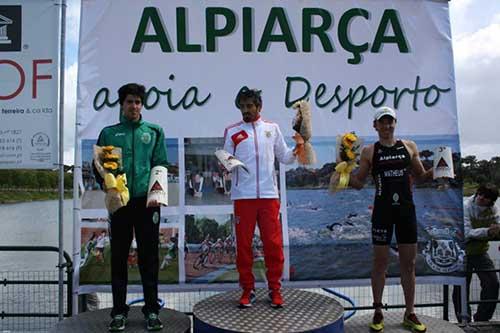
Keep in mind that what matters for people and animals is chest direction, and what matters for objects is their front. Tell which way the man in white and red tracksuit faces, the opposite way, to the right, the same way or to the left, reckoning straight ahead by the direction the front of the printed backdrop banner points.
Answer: the same way

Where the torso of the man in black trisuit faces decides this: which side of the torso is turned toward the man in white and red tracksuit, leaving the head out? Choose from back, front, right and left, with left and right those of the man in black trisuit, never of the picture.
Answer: right

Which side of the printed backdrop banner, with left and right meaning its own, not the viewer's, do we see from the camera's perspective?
front

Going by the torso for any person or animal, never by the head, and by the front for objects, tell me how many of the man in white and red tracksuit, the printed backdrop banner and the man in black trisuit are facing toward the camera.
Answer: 3

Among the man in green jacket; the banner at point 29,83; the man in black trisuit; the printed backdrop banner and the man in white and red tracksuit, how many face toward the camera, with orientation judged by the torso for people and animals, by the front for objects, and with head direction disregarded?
5

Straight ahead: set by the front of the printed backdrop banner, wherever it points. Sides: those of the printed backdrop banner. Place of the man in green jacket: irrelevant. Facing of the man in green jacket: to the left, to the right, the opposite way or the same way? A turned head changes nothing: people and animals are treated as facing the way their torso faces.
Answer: the same way

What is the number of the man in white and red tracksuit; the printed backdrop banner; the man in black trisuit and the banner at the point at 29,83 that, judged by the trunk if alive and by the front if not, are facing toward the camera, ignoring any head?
4

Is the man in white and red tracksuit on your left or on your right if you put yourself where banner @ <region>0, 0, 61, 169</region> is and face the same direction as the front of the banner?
on your left

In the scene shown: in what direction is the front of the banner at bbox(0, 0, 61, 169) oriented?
toward the camera

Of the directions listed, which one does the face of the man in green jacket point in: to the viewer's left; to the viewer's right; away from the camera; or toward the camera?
toward the camera

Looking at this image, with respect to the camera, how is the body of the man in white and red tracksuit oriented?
toward the camera

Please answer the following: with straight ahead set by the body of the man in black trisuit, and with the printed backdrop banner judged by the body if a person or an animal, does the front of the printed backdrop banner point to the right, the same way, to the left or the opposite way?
the same way
